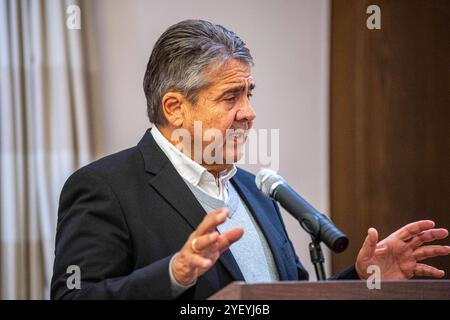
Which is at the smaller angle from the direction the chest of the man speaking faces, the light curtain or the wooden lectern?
the wooden lectern

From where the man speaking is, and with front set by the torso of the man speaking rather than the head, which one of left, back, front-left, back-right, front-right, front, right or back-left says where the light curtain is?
back

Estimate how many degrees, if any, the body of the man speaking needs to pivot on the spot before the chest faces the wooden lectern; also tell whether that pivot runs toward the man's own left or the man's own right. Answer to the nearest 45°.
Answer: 0° — they already face it

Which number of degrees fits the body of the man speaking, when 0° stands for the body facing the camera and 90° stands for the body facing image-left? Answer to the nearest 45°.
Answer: approximately 315°
